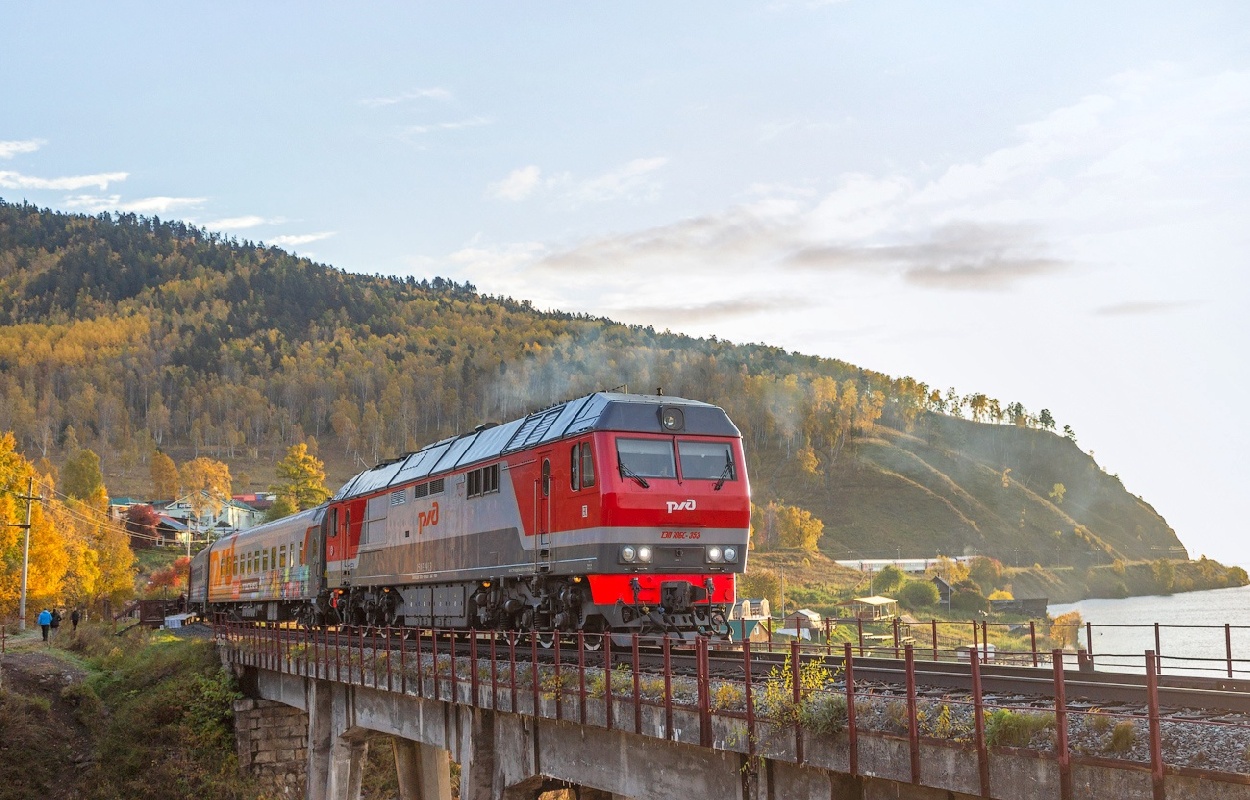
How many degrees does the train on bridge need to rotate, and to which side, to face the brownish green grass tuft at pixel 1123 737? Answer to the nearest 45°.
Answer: approximately 45° to its right

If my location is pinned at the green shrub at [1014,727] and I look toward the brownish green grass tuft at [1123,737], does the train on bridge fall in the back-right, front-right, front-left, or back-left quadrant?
back-left

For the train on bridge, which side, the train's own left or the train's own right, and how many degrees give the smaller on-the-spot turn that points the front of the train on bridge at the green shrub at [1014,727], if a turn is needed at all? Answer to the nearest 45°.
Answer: approximately 45° to the train's own right

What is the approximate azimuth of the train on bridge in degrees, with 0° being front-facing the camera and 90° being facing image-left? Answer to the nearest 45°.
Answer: approximately 315°
